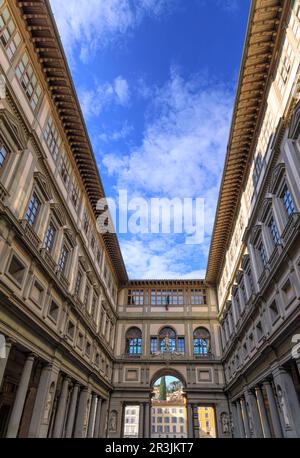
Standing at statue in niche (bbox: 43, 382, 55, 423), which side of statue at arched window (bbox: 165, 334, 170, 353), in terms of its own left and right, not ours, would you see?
front

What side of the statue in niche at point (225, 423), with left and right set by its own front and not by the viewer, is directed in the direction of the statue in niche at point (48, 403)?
front

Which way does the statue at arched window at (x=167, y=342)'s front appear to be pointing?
toward the camera

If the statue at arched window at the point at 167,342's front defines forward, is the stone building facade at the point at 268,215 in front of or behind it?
in front

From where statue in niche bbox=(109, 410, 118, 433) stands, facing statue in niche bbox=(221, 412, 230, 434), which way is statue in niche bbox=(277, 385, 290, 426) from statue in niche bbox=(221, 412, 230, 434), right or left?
right

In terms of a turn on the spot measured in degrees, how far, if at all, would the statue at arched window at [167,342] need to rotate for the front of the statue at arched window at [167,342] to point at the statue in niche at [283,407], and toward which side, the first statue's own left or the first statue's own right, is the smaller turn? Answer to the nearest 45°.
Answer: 0° — it already faces it

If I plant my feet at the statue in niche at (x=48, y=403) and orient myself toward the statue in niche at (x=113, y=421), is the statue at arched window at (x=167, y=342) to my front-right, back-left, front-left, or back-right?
front-right
